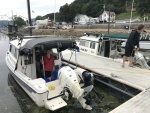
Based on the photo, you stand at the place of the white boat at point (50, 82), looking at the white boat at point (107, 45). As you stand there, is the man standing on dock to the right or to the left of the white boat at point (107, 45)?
right

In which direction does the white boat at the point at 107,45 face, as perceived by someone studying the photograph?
facing away from the viewer and to the left of the viewer

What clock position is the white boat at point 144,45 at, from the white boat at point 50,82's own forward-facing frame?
the white boat at point 144,45 is roughly at 3 o'clock from the white boat at point 50,82.

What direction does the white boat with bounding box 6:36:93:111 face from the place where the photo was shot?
facing away from the viewer and to the left of the viewer

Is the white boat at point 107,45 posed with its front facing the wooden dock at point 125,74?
no

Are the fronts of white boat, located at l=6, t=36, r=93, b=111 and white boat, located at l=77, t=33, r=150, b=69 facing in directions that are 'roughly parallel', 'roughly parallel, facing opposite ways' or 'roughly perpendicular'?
roughly parallel

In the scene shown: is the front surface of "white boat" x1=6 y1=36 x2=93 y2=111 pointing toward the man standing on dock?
no

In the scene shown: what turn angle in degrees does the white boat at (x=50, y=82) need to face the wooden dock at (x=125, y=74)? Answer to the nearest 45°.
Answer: approximately 135° to its right

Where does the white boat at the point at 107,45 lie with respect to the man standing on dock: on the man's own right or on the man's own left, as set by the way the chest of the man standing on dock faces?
on the man's own left
